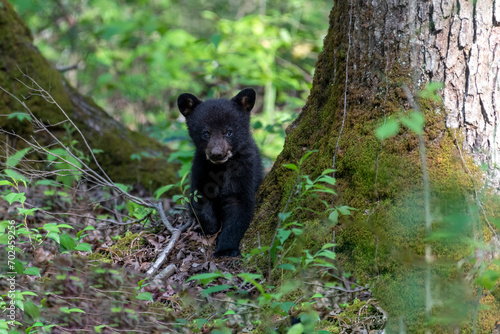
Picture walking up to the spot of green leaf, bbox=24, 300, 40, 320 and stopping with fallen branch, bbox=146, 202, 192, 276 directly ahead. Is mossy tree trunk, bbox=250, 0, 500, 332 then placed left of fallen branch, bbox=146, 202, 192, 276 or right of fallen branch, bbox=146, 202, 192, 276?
right

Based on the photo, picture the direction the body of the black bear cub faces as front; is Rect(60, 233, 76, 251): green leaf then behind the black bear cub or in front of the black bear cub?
in front

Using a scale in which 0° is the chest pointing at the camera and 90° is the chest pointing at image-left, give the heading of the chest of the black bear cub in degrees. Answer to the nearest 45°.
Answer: approximately 0°

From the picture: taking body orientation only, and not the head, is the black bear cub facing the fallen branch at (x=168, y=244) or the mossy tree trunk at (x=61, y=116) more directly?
the fallen branch

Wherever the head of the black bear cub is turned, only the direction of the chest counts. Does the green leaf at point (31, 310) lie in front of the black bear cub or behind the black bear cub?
in front
